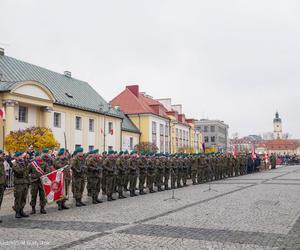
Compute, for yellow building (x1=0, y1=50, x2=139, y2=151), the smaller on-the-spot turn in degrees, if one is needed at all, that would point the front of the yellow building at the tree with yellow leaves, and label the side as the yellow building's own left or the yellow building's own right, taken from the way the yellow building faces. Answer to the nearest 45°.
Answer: approximately 45° to the yellow building's own right
